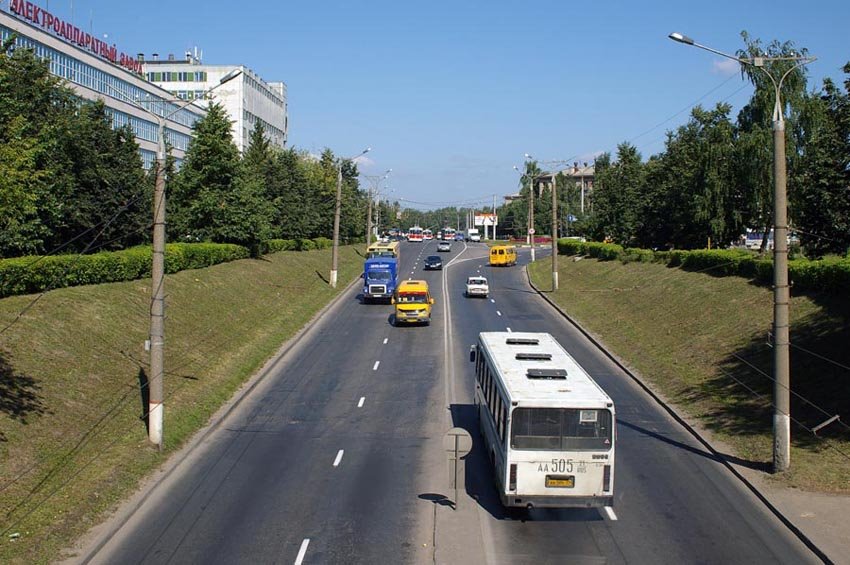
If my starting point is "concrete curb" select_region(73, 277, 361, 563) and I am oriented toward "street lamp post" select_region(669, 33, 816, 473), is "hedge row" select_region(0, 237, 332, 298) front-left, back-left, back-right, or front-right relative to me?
back-left

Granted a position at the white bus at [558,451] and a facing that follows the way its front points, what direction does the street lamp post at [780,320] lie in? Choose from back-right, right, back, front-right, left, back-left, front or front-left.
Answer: front-right

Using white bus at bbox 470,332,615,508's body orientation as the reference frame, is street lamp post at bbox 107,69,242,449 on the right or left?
on its left

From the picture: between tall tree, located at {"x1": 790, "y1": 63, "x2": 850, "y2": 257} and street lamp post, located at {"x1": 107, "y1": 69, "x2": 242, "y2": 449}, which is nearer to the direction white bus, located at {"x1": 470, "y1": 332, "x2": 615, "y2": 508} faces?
the tall tree

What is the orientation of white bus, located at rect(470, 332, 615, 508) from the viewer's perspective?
away from the camera

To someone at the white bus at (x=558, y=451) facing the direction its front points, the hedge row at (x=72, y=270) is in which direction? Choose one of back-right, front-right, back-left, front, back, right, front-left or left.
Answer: front-left

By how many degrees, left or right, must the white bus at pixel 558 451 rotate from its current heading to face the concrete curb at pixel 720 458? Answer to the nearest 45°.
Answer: approximately 45° to its right

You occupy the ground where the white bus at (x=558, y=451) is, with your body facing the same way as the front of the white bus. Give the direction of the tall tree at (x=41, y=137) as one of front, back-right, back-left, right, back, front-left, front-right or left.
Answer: front-left

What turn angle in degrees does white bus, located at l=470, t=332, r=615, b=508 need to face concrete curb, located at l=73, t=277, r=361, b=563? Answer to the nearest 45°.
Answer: approximately 90° to its left

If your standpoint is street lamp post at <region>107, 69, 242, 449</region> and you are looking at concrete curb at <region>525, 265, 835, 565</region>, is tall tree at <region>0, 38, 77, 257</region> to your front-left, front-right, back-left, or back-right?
back-left

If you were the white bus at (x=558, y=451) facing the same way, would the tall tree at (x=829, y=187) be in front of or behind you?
in front
